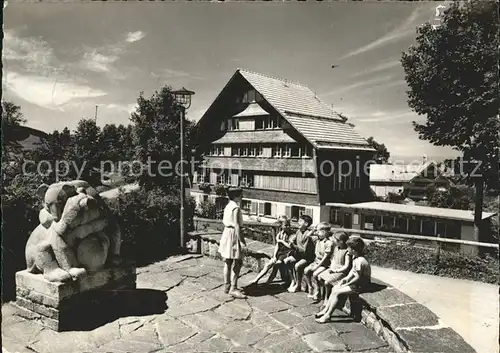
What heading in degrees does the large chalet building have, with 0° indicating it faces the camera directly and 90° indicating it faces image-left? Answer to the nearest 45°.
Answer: approximately 45°

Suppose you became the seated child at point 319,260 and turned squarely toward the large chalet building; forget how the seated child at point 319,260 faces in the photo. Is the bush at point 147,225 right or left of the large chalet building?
left

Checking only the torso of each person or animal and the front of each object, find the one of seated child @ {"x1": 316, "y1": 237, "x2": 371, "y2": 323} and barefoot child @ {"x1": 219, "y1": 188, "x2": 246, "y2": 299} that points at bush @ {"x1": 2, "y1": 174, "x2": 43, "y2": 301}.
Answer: the seated child

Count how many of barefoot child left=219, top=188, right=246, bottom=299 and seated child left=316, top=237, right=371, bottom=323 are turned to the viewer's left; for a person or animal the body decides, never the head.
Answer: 1

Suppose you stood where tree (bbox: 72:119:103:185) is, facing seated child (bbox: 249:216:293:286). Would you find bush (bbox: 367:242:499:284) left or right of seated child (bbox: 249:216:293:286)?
left

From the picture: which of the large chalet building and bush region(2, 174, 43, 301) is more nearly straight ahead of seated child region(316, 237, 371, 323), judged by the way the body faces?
the bush

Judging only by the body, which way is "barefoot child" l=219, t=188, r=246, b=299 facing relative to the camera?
to the viewer's right

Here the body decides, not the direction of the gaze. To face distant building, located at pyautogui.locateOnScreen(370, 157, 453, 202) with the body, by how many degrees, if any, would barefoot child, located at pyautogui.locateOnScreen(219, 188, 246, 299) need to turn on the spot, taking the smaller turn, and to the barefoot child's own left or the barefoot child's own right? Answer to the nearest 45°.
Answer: approximately 45° to the barefoot child's own left

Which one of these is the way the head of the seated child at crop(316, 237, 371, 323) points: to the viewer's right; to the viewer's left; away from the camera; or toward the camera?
to the viewer's left

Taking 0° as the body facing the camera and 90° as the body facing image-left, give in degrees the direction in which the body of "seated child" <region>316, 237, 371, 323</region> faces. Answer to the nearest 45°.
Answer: approximately 90°

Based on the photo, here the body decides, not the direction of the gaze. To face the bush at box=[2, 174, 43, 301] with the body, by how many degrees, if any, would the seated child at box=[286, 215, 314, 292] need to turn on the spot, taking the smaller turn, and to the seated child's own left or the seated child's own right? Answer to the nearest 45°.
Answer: approximately 45° to the seated child's own right
